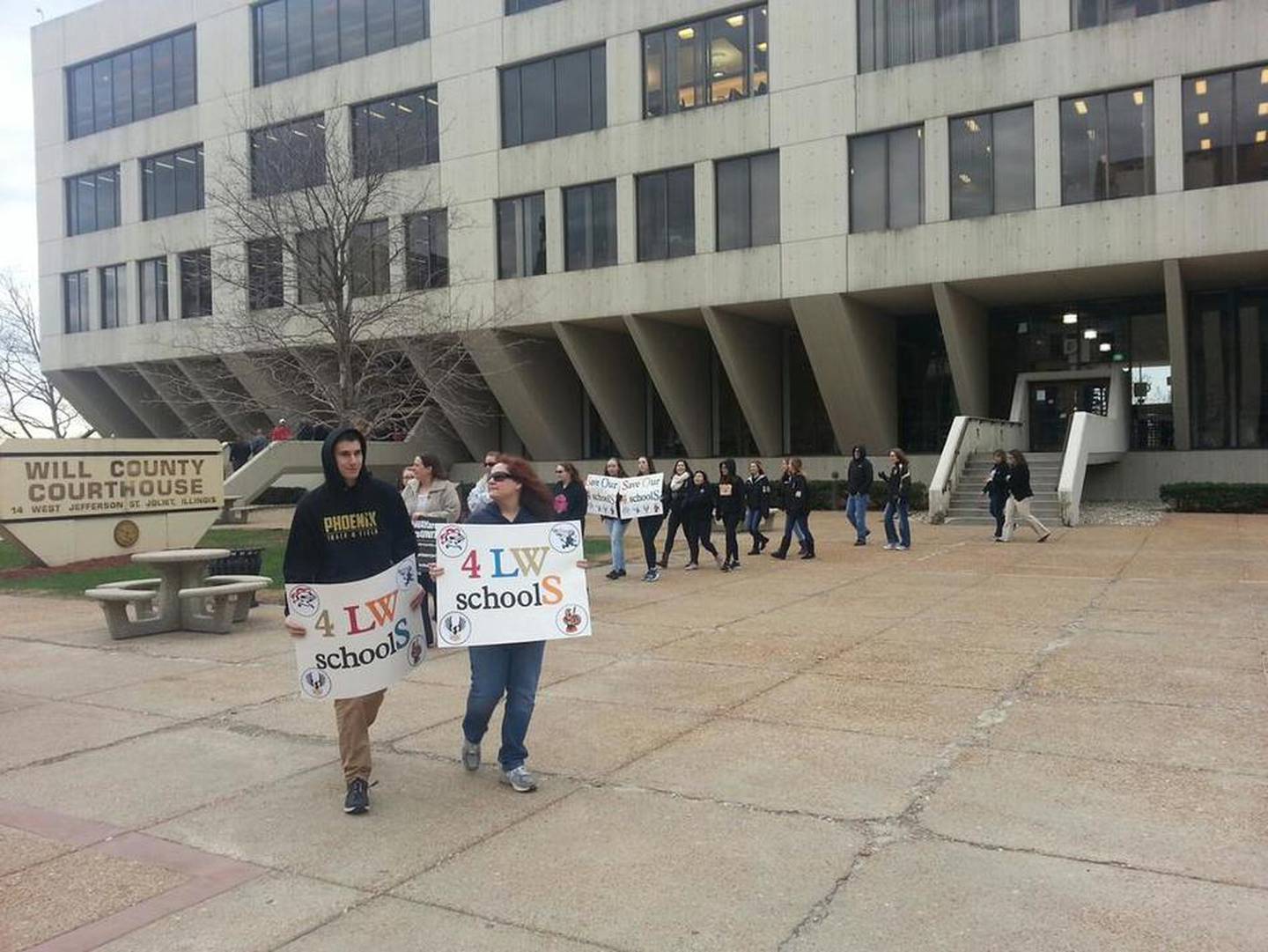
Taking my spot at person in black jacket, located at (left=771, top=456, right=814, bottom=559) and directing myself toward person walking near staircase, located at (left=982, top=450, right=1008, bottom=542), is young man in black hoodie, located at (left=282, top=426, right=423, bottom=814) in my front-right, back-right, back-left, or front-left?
back-right

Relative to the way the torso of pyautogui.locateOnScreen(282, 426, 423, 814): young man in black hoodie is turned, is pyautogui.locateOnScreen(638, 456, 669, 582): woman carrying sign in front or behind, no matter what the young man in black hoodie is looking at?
behind

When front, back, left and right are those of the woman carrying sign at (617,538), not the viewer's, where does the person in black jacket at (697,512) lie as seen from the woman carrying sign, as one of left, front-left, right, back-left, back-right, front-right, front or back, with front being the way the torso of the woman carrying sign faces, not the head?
back

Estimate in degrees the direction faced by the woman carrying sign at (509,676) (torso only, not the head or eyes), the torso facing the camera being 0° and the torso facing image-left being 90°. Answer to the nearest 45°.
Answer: approximately 0°

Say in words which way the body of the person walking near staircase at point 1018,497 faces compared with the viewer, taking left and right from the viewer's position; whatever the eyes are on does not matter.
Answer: facing to the left of the viewer

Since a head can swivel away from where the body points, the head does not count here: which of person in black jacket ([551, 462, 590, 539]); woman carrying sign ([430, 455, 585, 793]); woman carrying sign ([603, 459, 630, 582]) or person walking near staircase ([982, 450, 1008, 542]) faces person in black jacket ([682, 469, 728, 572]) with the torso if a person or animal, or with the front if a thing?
the person walking near staircase

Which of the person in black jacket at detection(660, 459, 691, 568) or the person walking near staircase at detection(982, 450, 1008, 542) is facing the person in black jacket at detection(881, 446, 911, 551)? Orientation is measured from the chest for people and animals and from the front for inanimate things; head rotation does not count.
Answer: the person walking near staircase
